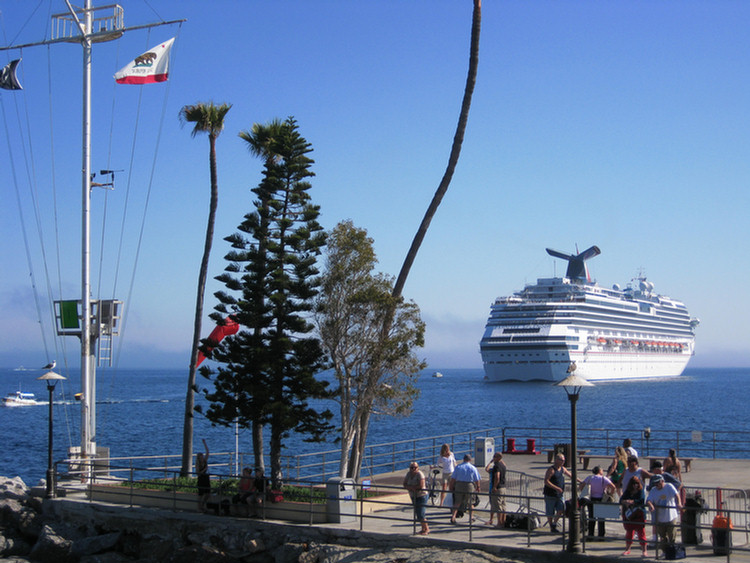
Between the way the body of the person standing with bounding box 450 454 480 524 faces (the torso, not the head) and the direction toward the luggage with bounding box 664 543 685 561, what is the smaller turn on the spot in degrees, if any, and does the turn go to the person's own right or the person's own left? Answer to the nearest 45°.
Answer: approximately 135° to the person's own right

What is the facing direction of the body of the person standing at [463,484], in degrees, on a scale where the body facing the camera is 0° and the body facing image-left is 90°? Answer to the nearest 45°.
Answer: approximately 180°

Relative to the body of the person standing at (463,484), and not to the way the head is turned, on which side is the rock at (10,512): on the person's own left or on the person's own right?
on the person's own left

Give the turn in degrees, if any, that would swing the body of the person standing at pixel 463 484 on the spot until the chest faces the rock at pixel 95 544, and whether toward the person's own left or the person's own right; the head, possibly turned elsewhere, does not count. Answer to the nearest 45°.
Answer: approximately 90° to the person's own left

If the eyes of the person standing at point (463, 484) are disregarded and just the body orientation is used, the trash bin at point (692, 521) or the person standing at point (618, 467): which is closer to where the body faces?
the person standing
